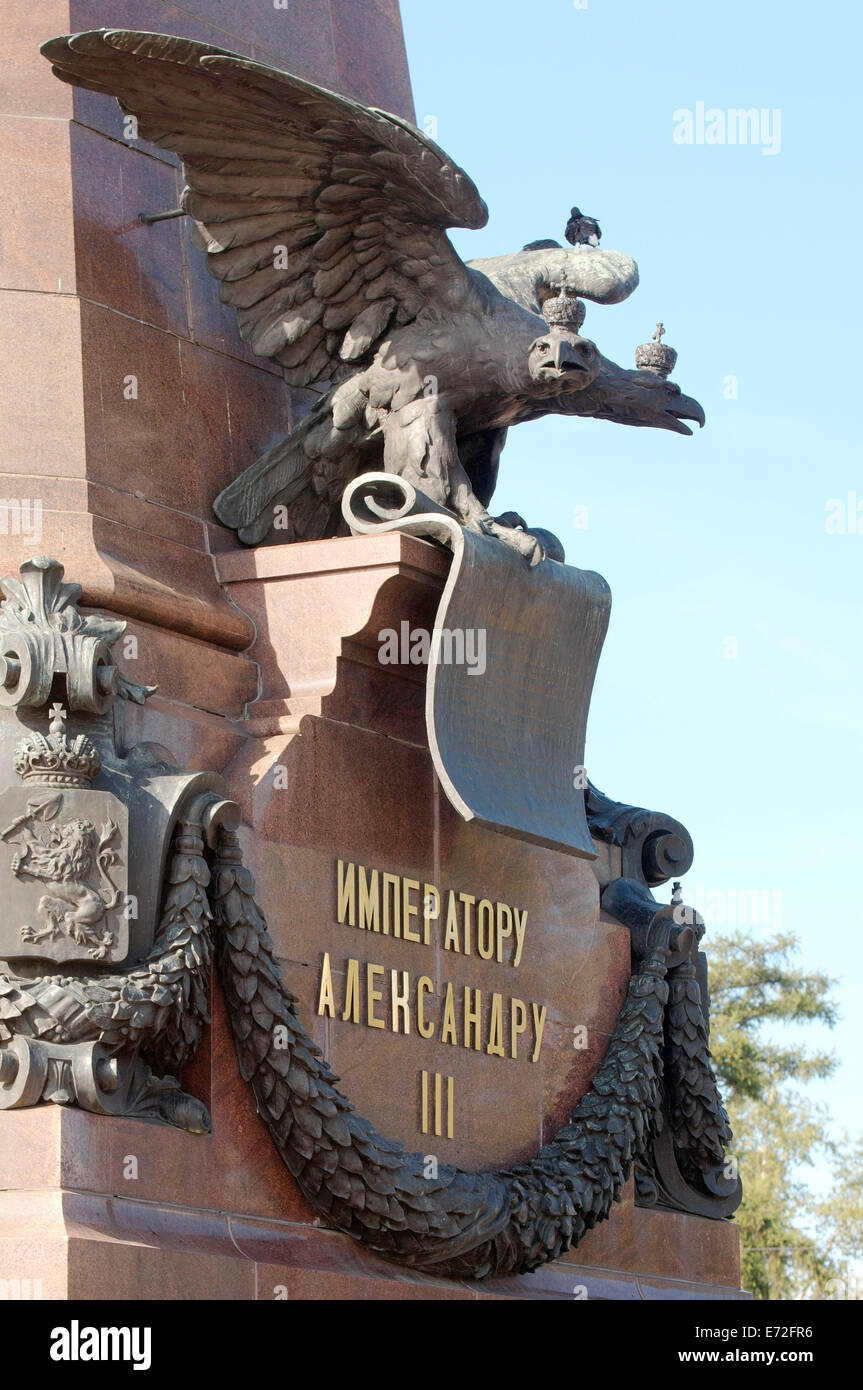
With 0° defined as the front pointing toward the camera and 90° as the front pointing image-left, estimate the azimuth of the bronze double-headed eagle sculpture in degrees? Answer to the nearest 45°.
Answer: approximately 315°

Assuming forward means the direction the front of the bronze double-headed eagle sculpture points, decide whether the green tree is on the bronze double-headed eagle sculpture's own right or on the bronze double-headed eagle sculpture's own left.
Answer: on the bronze double-headed eagle sculpture's own left
